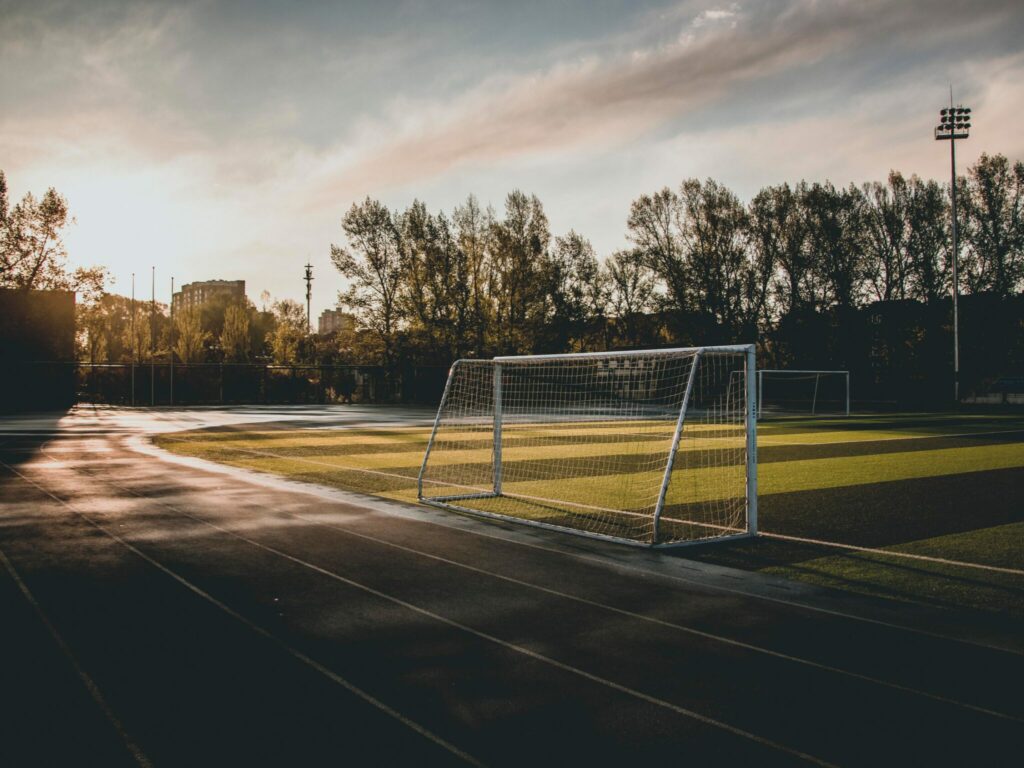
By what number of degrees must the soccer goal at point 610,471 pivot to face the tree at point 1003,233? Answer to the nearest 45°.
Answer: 0° — it already faces it

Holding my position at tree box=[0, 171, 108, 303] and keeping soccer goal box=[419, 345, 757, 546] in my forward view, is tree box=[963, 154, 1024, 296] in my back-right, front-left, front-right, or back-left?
front-left

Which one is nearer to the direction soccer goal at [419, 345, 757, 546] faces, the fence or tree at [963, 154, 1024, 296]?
the tree

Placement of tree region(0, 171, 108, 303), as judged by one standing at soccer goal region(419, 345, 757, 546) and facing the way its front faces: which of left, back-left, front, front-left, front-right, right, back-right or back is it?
left

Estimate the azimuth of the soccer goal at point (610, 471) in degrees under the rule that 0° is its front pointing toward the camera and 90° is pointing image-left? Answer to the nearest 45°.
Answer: approximately 225°

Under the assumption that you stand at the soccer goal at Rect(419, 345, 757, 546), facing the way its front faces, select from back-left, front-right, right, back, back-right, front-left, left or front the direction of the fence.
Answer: left
